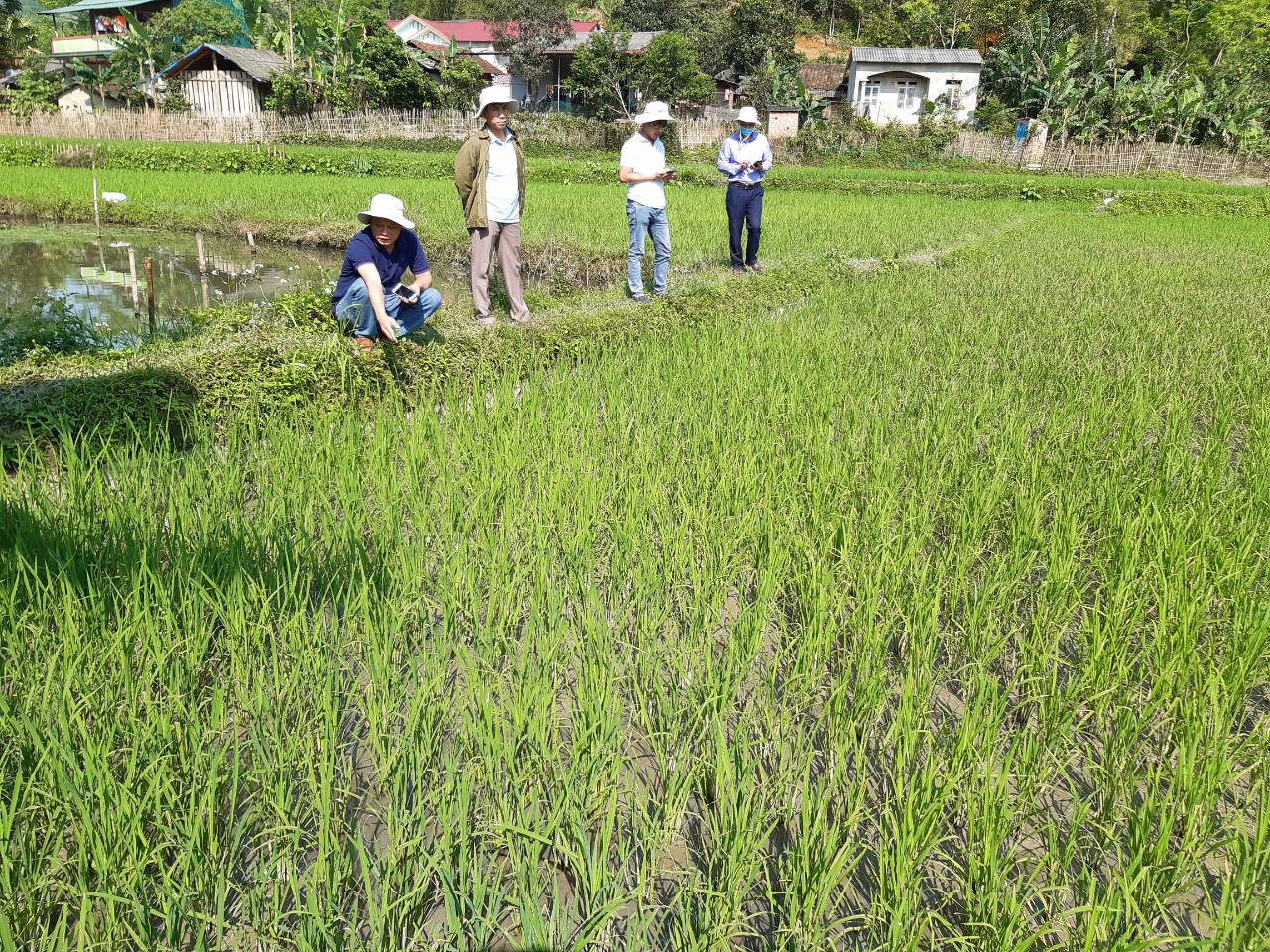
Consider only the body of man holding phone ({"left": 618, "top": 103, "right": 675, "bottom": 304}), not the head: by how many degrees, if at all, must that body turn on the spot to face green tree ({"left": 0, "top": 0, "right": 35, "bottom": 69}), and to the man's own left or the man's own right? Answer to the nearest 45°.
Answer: approximately 180°

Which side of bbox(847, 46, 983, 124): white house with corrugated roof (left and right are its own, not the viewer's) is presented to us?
front

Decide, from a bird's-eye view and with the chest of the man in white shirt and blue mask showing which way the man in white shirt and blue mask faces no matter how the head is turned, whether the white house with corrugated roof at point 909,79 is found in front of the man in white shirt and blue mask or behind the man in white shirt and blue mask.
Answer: behind

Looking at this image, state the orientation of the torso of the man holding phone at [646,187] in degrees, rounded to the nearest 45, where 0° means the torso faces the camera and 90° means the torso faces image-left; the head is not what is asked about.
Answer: approximately 315°

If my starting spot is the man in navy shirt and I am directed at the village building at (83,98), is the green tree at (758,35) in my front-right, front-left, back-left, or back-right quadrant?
front-right

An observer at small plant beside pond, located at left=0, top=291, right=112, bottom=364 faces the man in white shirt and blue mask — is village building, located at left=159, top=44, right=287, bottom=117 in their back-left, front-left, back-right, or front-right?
front-left

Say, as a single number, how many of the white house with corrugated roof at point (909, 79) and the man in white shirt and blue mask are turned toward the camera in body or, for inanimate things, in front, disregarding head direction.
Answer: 2

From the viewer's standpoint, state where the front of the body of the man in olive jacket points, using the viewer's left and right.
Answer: facing the viewer and to the right of the viewer

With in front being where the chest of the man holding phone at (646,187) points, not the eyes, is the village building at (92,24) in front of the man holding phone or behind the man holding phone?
behind

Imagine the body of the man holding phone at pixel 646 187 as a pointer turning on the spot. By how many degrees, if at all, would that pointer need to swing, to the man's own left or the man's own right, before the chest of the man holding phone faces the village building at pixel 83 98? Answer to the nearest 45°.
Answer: approximately 180°

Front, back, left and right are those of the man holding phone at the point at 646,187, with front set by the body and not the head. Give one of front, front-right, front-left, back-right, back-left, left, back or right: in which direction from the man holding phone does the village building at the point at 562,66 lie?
back-left

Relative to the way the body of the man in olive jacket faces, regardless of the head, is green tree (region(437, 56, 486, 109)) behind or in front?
behind
